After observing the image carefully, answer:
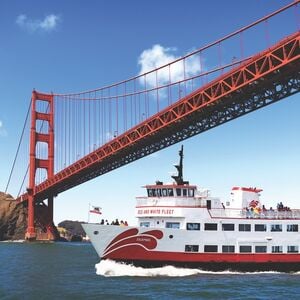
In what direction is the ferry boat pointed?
to the viewer's left
